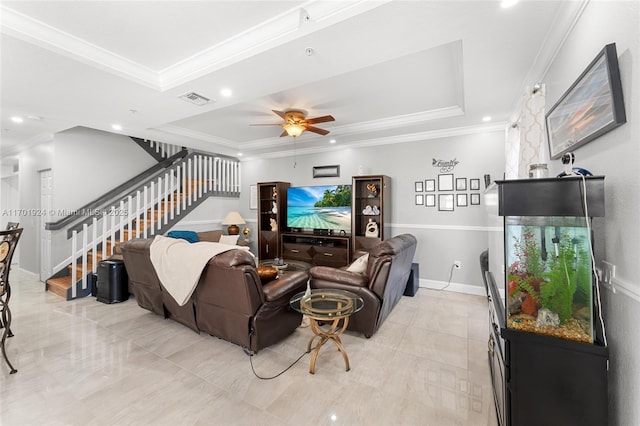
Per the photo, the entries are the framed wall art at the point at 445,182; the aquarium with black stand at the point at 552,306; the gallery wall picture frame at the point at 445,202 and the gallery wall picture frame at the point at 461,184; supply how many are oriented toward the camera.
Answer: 3

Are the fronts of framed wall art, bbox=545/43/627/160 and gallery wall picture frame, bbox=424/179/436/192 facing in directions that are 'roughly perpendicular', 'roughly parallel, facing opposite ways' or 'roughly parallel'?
roughly perpendicular

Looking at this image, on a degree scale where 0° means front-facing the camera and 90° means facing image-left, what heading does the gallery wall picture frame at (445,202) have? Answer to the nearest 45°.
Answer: approximately 0°

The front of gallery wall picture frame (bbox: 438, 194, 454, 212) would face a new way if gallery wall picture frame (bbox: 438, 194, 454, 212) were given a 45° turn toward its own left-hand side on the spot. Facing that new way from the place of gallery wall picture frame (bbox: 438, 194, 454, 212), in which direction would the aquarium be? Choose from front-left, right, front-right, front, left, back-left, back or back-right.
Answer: front-right

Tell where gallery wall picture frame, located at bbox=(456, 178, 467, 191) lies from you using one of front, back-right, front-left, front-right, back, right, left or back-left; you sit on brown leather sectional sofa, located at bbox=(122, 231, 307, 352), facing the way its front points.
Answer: front-right

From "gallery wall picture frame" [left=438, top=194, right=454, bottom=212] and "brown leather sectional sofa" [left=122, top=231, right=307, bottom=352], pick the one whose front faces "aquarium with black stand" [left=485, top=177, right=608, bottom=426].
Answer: the gallery wall picture frame

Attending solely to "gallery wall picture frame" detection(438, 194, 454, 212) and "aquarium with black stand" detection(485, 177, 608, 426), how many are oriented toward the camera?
1

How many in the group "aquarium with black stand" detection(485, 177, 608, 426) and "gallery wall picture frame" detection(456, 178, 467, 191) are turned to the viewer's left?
1

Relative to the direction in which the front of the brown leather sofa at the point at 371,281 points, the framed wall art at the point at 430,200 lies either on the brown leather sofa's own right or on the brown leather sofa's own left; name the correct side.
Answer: on the brown leather sofa's own right

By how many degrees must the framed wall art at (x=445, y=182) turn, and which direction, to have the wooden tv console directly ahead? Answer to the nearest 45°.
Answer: approximately 90° to its right

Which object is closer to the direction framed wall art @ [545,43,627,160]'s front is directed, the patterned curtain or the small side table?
the small side table

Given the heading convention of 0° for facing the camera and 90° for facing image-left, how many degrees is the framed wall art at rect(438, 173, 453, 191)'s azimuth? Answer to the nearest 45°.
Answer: approximately 0°

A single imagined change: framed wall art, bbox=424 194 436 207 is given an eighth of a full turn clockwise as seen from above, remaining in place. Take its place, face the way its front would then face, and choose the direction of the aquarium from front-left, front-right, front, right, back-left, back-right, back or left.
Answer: front-left

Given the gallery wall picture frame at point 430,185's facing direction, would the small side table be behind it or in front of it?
in front

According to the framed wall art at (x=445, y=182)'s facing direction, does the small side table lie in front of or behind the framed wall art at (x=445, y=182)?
in front
